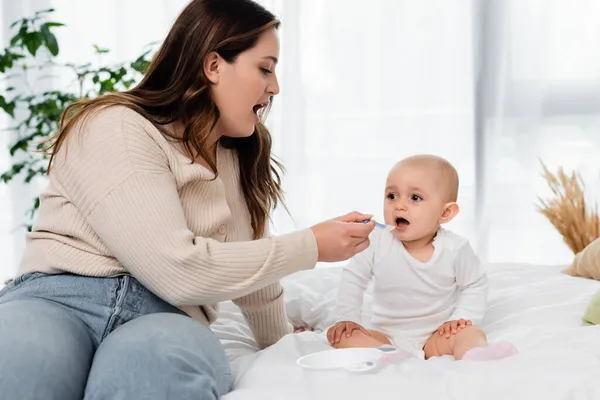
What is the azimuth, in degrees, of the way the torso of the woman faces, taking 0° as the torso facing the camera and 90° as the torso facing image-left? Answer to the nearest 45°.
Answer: approximately 315°

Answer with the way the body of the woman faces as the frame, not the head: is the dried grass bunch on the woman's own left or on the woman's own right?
on the woman's own left

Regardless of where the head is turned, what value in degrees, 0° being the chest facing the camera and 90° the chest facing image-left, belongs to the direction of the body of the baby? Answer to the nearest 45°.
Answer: approximately 0°

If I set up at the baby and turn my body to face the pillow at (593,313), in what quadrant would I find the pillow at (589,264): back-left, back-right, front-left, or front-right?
front-left

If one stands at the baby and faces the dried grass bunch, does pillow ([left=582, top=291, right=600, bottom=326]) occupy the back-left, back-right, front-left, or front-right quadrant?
front-right

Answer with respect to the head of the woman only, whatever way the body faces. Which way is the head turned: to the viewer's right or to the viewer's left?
to the viewer's right

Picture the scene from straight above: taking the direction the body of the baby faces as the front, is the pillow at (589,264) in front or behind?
behind

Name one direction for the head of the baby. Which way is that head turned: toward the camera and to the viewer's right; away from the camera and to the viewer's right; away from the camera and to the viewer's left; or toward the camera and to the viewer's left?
toward the camera and to the viewer's left

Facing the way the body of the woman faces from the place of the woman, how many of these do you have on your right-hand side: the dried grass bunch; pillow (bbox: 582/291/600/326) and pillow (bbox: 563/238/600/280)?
0

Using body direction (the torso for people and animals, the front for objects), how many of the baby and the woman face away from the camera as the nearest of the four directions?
0
